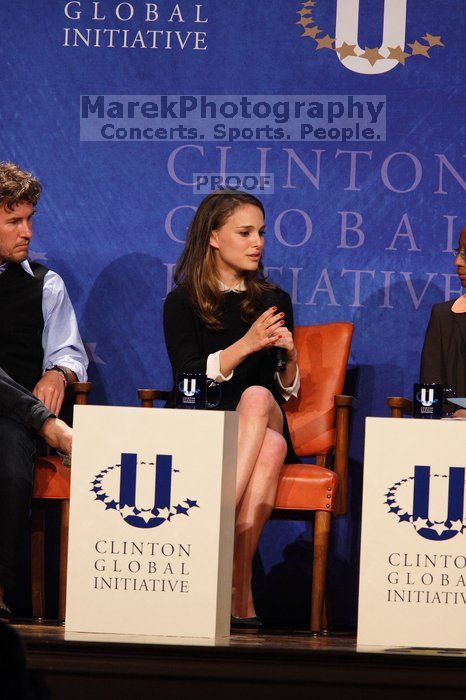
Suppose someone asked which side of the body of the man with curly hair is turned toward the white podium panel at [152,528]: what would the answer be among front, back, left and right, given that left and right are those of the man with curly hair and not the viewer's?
front

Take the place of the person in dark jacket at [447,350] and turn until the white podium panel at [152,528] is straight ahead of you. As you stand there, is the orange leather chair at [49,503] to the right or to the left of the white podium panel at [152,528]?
right

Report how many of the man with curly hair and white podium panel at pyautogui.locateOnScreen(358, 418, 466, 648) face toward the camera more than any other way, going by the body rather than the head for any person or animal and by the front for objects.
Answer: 2

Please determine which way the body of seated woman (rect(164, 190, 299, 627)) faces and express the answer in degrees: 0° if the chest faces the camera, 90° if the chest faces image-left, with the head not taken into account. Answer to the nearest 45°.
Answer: approximately 315°

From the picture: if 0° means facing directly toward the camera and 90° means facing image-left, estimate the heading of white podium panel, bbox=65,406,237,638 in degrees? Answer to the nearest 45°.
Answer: approximately 0°

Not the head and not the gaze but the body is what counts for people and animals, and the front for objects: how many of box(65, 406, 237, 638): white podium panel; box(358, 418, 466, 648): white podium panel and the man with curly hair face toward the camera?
3

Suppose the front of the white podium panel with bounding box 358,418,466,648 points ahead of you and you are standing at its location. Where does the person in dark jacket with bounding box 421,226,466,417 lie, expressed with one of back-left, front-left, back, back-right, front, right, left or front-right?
back
